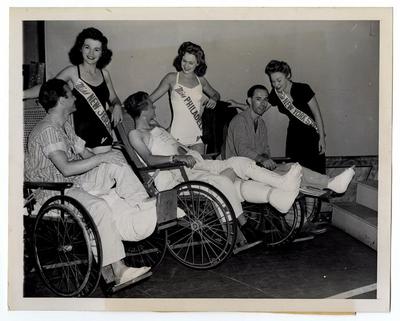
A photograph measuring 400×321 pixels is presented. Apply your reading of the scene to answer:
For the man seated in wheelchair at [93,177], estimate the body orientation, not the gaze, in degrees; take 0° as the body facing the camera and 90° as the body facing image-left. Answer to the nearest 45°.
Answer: approximately 270°
